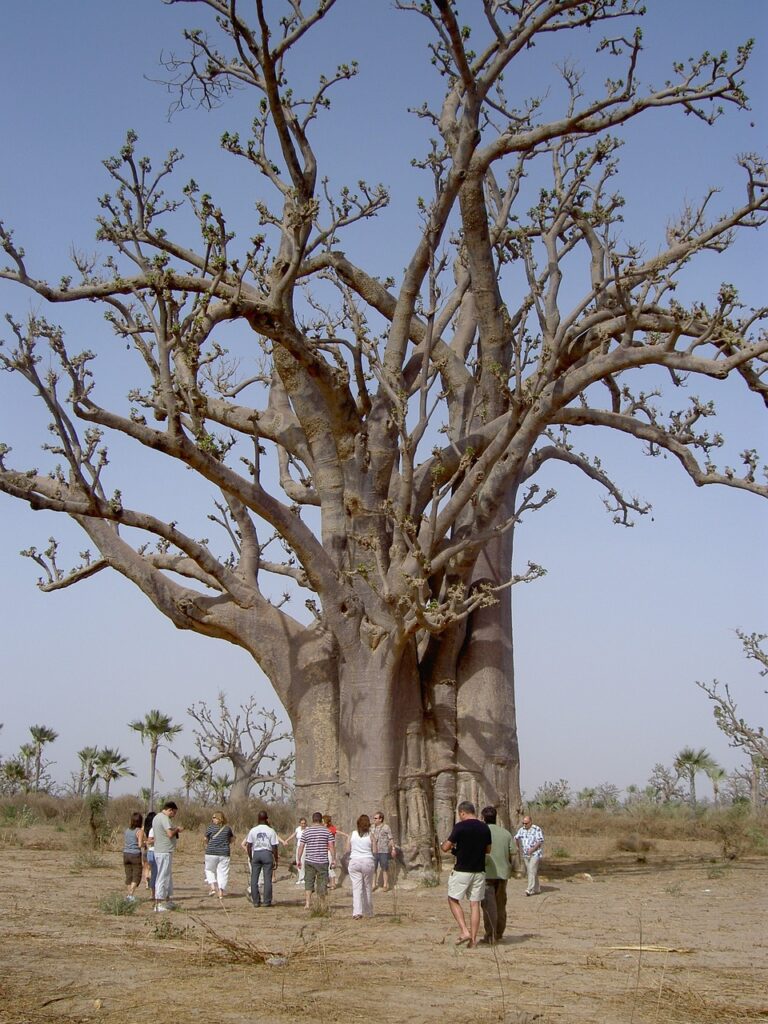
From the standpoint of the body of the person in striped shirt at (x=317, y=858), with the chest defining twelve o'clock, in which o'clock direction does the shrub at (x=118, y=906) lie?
The shrub is roughly at 9 o'clock from the person in striped shirt.

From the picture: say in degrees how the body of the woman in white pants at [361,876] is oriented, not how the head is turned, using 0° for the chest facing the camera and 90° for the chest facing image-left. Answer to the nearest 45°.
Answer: approximately 180°

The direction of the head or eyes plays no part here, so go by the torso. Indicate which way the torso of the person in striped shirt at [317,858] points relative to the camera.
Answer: away from the camera

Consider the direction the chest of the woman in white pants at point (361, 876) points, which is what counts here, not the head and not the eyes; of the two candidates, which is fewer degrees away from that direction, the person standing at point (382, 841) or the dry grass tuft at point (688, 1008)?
the person standing

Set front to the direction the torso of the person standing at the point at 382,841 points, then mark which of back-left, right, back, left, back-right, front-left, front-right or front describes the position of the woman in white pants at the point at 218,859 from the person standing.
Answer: front-right

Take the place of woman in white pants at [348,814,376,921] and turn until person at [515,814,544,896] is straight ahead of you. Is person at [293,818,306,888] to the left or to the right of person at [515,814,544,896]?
left

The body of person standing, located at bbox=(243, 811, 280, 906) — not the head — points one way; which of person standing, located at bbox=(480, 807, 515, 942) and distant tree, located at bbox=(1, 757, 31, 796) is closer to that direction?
the distant tree

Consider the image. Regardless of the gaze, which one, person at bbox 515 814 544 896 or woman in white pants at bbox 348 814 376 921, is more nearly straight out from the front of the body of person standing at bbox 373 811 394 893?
the woman in white pants

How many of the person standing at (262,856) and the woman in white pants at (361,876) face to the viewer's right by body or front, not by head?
0

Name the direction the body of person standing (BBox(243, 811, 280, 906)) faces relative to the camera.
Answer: away from the camera

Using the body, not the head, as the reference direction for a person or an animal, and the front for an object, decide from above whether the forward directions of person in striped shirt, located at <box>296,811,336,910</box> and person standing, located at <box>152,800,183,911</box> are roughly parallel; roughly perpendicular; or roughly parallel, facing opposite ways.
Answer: roughly perpendicular

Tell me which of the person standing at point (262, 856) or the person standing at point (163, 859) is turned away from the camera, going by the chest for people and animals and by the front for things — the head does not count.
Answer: the person standing at point (262, 856)
